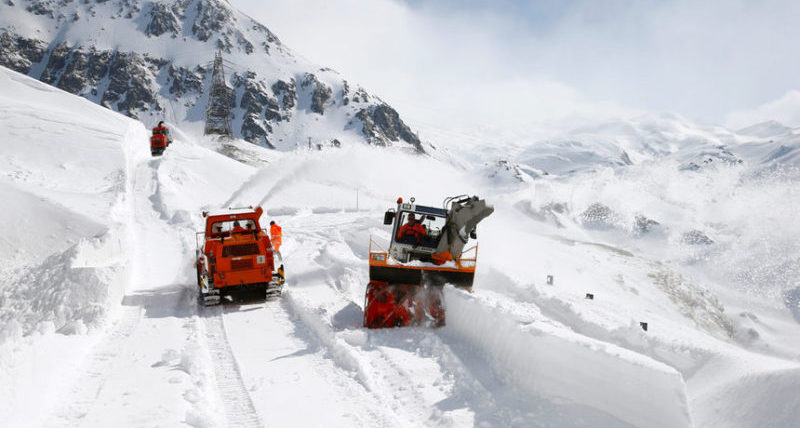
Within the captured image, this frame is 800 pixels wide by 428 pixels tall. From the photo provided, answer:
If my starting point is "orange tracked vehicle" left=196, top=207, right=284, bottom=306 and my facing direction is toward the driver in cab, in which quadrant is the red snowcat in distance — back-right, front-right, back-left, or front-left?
back-left

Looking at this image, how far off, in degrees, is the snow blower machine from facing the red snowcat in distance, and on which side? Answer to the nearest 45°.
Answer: approximately 135° to its right

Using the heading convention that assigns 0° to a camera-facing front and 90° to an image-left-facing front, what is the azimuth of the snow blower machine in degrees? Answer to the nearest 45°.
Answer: approximately 0°

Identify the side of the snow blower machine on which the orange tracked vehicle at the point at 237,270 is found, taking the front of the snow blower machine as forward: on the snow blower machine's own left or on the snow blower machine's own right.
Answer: on the snow blower machine's own right

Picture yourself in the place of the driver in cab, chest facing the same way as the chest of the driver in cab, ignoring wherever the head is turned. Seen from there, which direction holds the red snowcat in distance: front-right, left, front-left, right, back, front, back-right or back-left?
back-right

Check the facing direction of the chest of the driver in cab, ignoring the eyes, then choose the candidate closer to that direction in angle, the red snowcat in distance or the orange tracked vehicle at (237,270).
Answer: the orange tracked vehicle

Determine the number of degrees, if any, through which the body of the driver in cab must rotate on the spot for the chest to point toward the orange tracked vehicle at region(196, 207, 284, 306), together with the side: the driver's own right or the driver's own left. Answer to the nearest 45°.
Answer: approximately 90° to the driver's own right
